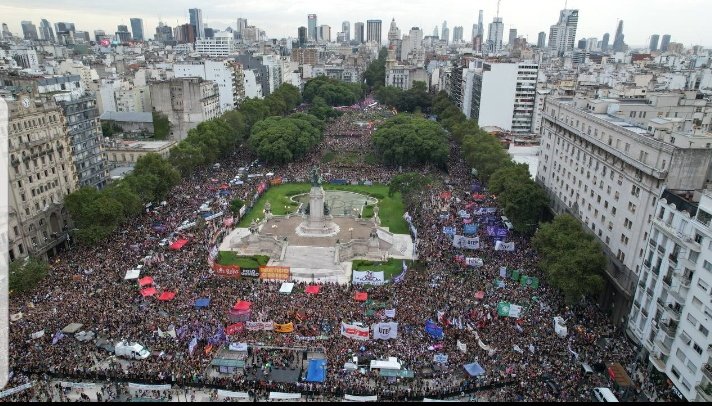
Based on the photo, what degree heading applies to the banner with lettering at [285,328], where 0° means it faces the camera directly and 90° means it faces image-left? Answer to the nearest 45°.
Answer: approximately 0°

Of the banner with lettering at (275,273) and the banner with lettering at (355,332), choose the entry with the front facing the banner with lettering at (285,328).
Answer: the banner with lettering at (275,273)

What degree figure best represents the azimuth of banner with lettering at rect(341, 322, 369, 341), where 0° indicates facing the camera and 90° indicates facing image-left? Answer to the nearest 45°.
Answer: approximately 0°

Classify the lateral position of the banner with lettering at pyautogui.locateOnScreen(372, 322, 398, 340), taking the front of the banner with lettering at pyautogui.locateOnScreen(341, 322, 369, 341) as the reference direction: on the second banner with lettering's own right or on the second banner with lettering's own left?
on the second banner with lettering's own left

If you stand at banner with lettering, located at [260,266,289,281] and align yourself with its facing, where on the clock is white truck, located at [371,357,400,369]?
The white truck is roughly at 11 o'clock from the banner with lettering.

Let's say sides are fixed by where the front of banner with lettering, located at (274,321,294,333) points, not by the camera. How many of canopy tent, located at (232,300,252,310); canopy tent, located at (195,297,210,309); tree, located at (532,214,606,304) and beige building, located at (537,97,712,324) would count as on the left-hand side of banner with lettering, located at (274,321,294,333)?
2

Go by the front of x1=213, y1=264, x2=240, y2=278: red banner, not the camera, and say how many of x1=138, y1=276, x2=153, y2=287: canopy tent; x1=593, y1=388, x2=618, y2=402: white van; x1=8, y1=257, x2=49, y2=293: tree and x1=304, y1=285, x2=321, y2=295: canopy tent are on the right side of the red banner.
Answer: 2

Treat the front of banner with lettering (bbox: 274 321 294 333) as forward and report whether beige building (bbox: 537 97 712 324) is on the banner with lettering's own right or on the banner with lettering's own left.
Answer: on the banner with lettering's own left

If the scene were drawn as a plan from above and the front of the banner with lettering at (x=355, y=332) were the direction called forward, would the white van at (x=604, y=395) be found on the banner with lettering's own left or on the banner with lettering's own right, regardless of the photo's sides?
on the banner with lettering's own left

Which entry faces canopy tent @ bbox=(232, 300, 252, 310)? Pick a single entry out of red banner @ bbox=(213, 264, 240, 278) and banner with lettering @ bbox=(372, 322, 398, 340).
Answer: the red banner

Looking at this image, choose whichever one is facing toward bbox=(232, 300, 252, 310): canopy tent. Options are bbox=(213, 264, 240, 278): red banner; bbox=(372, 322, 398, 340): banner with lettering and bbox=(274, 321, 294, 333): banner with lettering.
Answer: the red banner
